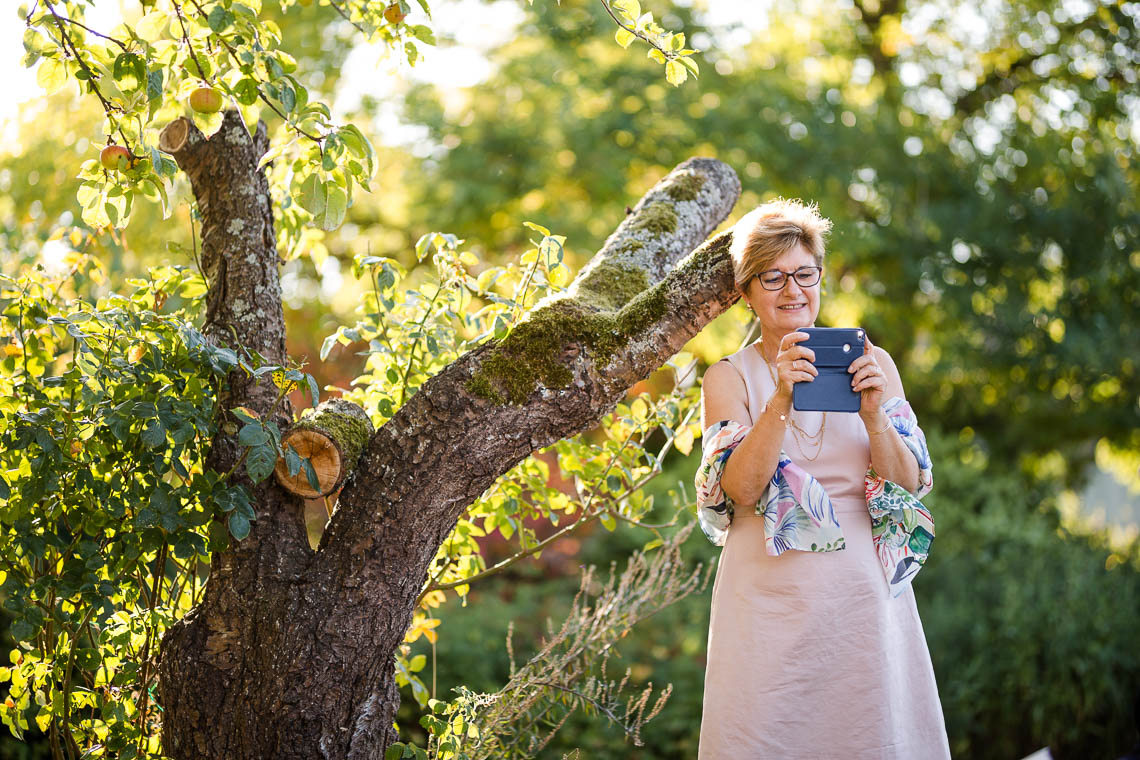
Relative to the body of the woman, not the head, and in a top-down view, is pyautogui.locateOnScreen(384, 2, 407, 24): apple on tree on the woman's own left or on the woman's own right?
on the woman's own right

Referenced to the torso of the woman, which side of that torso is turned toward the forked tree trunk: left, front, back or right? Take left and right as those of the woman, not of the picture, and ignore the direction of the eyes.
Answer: right

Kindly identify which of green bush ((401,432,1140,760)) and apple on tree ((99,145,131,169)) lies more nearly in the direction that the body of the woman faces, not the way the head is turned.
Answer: the apple on tree

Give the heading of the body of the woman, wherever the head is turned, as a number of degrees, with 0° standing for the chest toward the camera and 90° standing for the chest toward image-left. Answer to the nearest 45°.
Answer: approximately 0°

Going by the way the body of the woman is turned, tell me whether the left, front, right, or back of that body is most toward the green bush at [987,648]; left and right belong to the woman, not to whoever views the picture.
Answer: back

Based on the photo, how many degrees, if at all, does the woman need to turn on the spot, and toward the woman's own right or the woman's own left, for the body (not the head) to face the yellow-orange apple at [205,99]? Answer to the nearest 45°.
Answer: approximately 45° to the woman's own right
